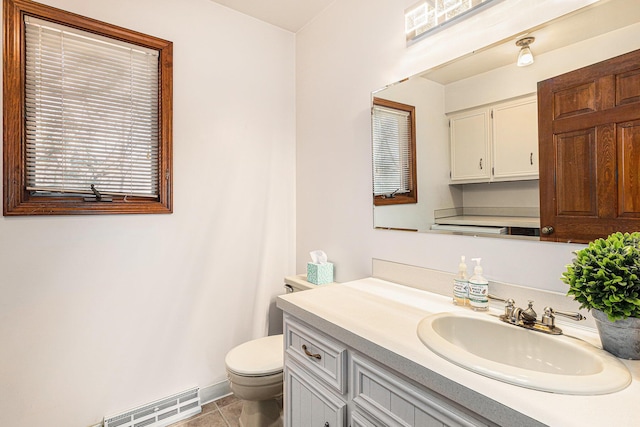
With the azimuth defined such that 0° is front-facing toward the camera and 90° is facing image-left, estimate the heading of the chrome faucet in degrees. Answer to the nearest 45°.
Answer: approximately 45°

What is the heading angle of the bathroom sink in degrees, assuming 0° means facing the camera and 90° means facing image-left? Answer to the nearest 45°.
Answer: approximately 45°

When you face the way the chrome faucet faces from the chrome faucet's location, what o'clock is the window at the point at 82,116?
The window is roughly at 1 o'clock from the chrome faucet.
